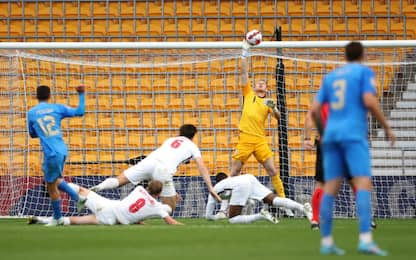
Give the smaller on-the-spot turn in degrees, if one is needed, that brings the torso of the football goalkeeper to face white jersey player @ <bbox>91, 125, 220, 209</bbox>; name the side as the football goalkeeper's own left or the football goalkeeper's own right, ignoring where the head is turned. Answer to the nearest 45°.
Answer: approximately 45° to the football goalkeeper's own right

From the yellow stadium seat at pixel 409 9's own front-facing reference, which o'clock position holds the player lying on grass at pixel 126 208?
The player lying on grass is roughly at 1 o'clock from the yellow stadium seat.

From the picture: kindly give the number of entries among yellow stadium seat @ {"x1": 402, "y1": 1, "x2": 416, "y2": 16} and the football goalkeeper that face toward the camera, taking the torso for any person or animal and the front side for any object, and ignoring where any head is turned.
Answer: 2

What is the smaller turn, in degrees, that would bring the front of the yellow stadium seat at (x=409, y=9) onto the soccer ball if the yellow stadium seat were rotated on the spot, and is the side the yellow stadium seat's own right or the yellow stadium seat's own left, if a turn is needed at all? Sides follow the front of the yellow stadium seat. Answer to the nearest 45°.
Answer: approximately 45° to the yellow stadium seat's own right

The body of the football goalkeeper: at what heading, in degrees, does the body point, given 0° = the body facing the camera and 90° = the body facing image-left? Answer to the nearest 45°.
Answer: approximately 0°
